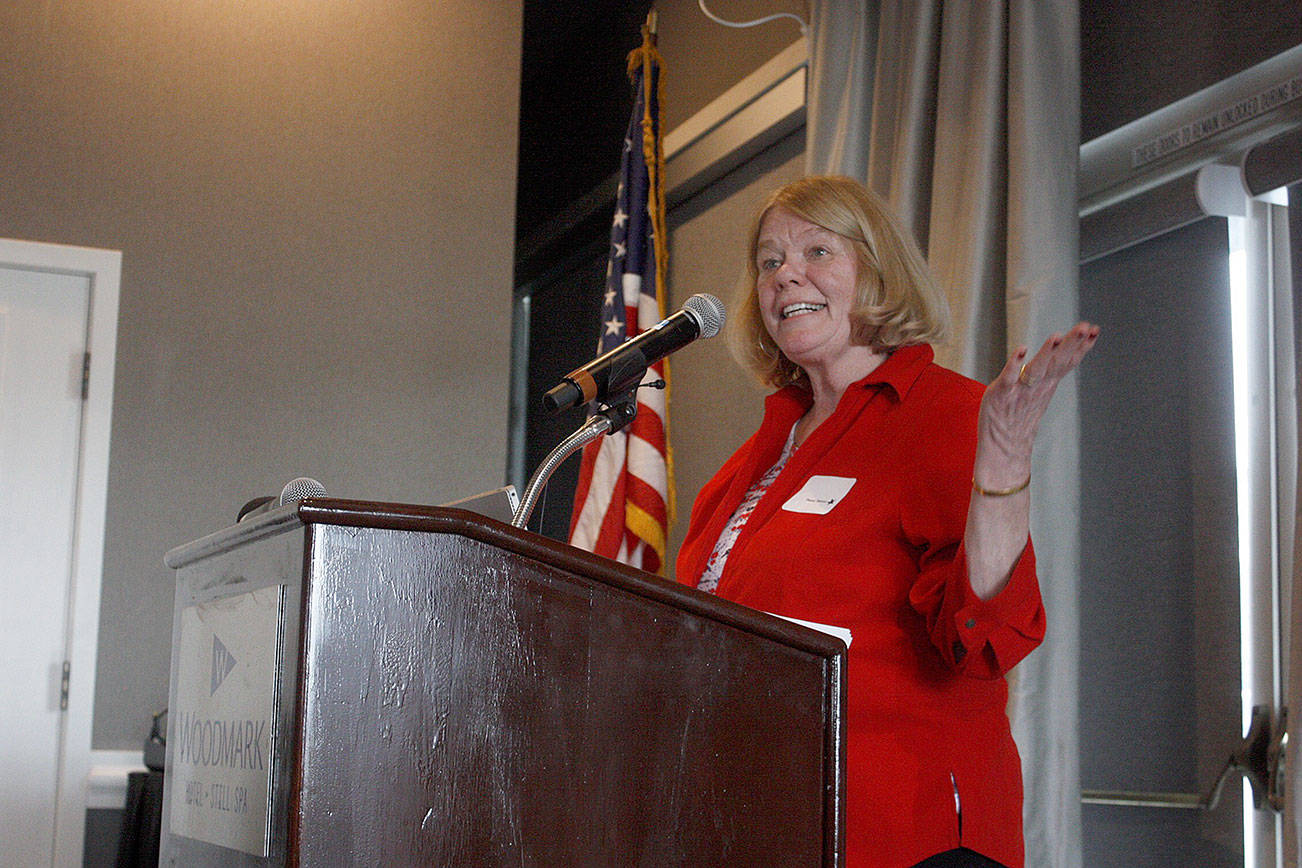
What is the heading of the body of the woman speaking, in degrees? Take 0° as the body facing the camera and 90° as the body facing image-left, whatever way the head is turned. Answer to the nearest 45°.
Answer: approximately 45°

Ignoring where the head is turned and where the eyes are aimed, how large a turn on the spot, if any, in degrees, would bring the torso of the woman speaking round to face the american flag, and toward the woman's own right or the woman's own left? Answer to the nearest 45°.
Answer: approximately 135° to the woman's own right

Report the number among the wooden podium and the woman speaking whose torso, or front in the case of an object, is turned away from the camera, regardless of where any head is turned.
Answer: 0
